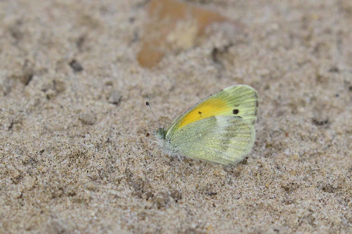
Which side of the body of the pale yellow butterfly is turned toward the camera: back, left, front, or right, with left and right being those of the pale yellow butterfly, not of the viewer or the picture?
left
